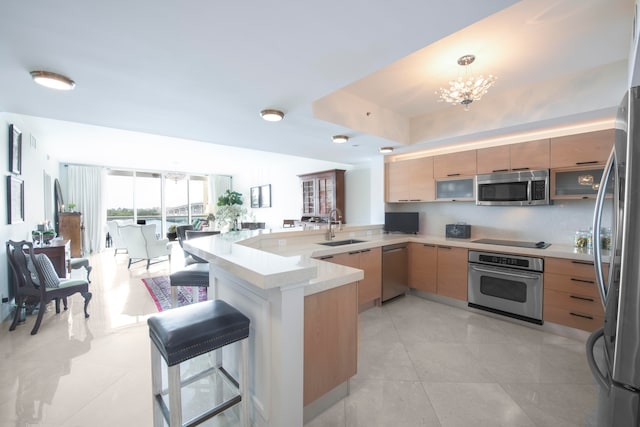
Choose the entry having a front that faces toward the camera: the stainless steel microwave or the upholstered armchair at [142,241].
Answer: the stainless steel microwave

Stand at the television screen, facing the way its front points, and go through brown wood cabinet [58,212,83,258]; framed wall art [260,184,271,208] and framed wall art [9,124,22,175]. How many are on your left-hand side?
0

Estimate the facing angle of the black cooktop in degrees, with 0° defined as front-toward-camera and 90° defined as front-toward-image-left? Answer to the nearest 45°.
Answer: approximately 45°

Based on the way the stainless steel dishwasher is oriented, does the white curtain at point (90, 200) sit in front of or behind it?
behind

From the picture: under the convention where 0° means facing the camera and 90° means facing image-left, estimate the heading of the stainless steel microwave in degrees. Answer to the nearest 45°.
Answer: approximately 0°

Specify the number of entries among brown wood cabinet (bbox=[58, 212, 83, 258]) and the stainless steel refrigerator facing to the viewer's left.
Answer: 1

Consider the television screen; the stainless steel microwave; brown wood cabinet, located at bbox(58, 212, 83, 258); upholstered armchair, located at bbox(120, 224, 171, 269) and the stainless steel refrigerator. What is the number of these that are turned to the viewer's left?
1

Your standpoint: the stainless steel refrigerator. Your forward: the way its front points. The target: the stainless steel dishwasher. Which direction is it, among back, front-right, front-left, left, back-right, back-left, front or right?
front-right

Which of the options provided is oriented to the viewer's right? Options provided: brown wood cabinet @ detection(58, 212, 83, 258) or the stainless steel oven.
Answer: the brown wood cabinet

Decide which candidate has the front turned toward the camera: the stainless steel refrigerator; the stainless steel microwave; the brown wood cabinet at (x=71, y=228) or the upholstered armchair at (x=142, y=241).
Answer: the stainless steel microwave

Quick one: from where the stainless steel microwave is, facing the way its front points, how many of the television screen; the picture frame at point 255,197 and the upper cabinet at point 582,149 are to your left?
1

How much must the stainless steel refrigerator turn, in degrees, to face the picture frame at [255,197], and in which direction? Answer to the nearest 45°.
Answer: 0° — it already faces it

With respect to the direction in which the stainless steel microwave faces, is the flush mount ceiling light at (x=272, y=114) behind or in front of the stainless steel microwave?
in front

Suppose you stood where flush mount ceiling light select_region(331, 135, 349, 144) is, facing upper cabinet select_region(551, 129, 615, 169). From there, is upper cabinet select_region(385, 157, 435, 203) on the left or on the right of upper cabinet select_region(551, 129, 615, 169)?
left

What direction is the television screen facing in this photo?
toward the camera
